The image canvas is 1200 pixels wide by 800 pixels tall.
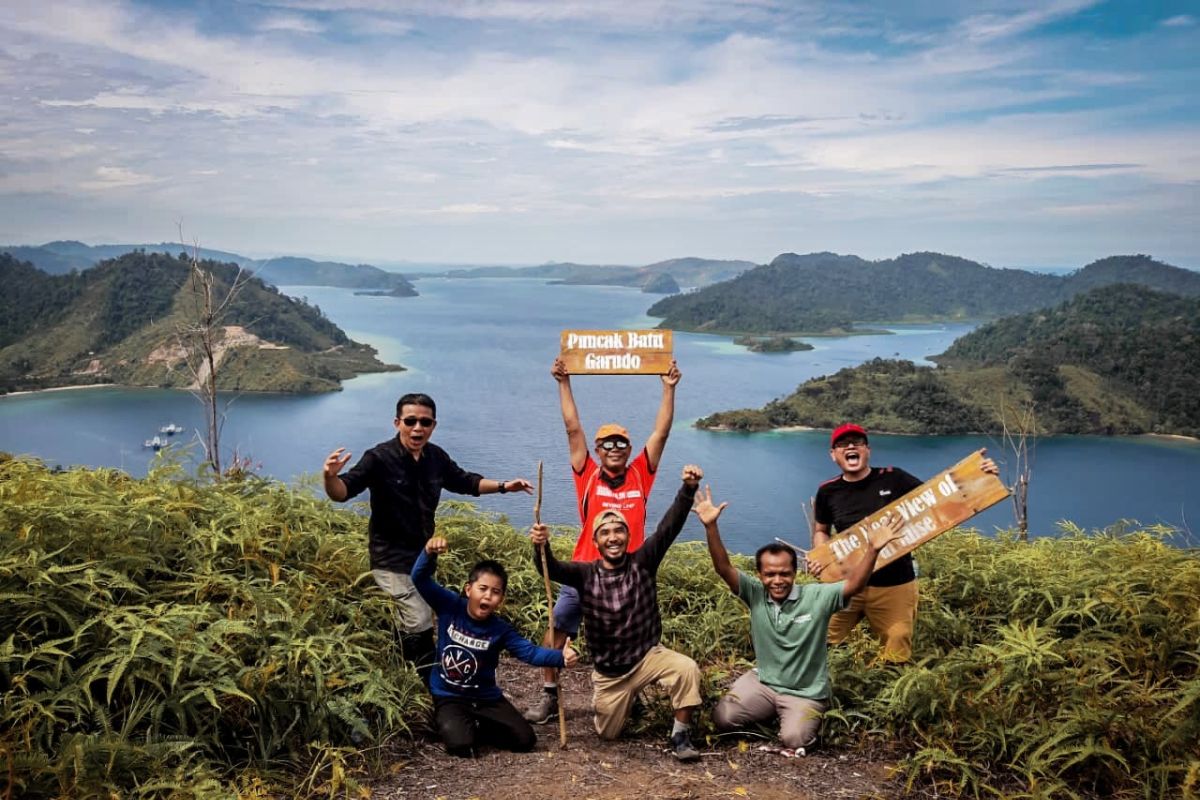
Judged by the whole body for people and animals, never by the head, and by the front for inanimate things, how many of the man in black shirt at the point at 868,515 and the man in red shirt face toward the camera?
2

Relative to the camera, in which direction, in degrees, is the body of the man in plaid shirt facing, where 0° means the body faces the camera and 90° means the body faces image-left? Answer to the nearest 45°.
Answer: approximately 0°

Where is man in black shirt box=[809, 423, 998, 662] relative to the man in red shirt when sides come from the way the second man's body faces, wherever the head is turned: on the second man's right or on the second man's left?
on the second man's left

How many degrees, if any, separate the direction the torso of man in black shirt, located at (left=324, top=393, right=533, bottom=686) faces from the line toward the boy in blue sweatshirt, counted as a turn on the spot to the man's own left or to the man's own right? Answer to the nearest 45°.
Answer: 0° — they already face them

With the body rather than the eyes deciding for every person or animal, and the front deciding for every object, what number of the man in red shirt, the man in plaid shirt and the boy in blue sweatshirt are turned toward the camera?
3

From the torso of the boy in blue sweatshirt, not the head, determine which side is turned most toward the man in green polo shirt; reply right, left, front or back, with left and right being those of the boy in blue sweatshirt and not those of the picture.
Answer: left

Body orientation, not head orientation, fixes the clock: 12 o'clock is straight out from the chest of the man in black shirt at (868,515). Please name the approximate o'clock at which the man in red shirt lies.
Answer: The man in red shirt is roughly at 2 o'clock from the man in black shirt.

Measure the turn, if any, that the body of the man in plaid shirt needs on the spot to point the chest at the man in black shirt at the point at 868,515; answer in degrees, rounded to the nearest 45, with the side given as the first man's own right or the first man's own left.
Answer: approximately 135° to the first man's own left

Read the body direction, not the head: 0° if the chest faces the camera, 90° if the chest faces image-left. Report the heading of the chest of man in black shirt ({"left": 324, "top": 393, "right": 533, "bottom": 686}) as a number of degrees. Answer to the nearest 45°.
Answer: approximately 315°

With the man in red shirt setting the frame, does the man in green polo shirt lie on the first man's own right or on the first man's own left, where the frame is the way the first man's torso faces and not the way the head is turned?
on the first man's own left
